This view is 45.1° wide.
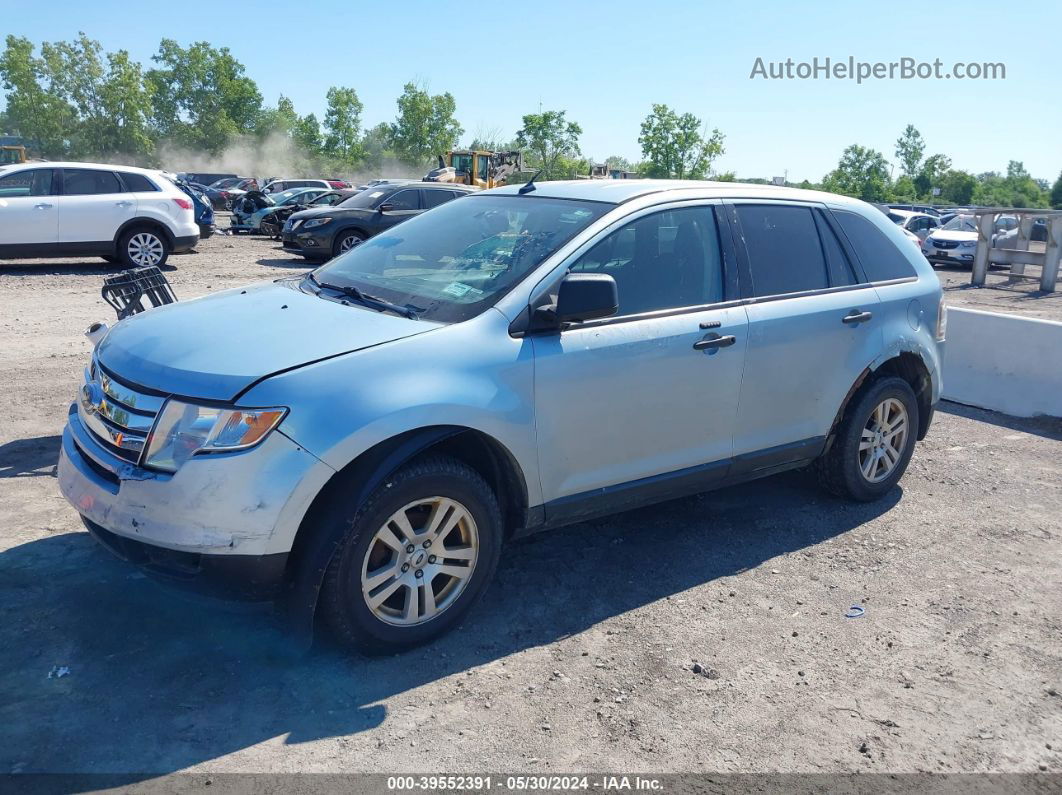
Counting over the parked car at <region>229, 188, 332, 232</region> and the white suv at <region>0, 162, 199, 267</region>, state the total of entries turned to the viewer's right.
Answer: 0

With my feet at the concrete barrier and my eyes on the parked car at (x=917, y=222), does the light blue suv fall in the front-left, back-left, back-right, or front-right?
back-left

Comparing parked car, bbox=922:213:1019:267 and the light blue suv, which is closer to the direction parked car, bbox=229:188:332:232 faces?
the light blue suv

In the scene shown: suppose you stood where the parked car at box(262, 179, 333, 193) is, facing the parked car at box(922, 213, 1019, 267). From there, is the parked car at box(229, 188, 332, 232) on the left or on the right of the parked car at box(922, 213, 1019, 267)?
right

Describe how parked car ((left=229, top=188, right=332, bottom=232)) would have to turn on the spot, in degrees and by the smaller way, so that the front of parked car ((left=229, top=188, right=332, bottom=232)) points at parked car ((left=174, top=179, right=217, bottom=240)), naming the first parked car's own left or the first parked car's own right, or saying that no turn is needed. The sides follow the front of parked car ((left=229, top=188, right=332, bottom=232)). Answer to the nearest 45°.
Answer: approximately 45° to the first parked car's own left

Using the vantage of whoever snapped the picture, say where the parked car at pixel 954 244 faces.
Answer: facing the viewer and to the left of the viewer

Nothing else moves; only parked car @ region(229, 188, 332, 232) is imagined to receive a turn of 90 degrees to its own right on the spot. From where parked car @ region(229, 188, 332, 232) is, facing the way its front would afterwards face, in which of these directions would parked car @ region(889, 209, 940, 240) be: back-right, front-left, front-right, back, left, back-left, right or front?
back-right

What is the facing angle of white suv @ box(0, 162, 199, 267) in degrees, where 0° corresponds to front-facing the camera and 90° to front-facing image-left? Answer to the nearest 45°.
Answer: approximately 90°

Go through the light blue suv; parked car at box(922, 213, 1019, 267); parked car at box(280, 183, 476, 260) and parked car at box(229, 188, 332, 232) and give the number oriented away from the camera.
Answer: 0

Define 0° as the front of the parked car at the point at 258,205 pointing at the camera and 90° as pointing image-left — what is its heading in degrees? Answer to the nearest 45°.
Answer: approximately 45°

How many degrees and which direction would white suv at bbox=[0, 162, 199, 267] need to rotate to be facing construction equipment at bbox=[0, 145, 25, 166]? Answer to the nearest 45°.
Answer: approximately 90° to its right
